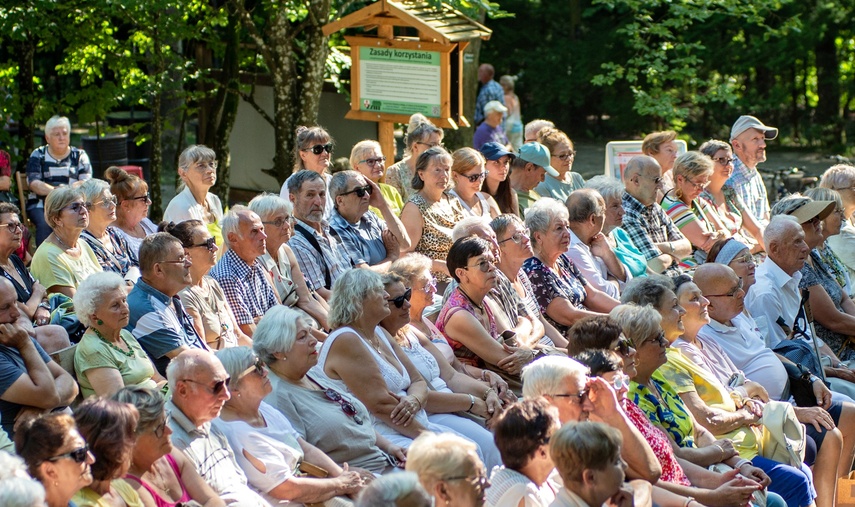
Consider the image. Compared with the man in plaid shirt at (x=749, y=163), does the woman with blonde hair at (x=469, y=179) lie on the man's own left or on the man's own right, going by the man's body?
on the man's own right

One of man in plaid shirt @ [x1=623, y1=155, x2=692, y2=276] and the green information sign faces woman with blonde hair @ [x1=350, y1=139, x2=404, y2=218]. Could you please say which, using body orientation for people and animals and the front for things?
the green information sign

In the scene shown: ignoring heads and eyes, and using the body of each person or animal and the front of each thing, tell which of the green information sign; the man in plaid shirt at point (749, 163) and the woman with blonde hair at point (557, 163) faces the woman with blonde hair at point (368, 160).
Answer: the green information sign

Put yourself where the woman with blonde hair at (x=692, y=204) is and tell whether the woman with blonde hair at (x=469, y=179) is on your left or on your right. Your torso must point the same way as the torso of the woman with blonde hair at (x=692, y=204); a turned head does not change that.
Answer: on your right

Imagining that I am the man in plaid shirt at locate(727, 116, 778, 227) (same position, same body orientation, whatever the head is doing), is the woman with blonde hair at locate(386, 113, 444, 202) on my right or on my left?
on my right

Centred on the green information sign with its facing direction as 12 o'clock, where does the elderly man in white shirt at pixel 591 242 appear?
The elderly man in white shirt is roughly at 11 o'clock from the green information sign.
